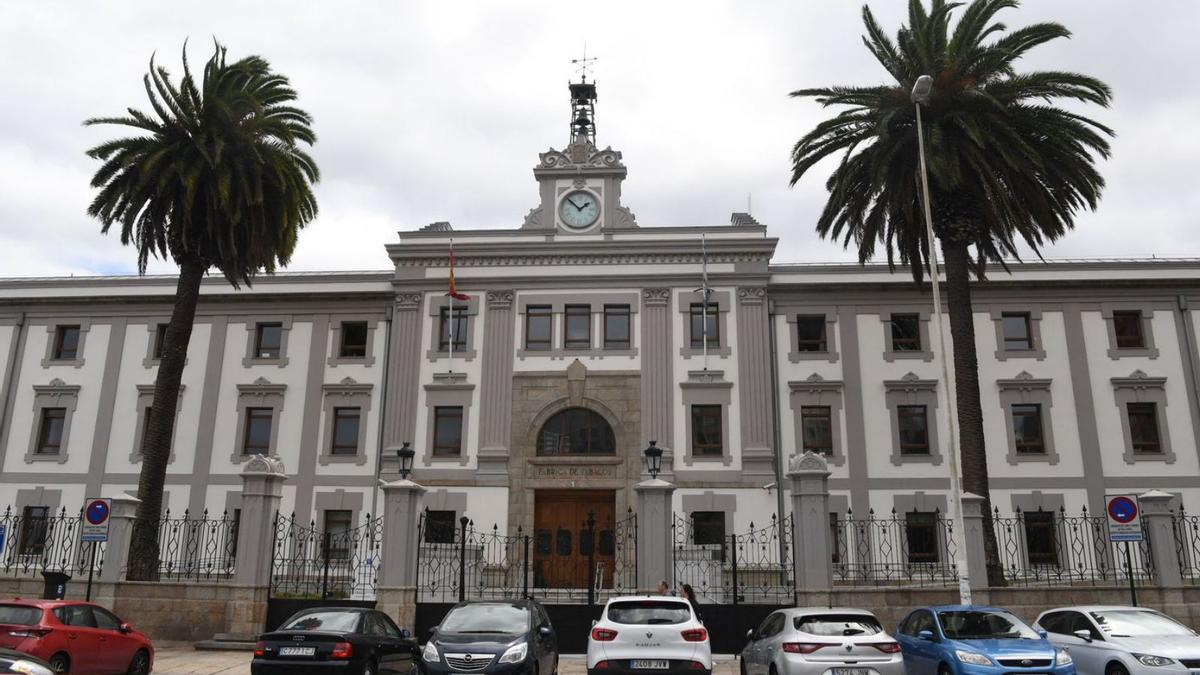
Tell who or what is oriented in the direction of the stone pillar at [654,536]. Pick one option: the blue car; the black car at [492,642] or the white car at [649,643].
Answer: the white car

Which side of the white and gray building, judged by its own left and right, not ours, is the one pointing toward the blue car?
front

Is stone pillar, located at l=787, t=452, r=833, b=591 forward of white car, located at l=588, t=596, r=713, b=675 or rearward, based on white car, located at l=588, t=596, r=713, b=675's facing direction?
forward

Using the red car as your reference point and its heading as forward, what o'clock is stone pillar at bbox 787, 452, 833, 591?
The stone pillar is roughly at 2 o'clock from the red car.

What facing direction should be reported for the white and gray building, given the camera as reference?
facing the viewer

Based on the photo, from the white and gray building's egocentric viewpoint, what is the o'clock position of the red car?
The red car is roughly at 1 o'clock from the white and gray building.

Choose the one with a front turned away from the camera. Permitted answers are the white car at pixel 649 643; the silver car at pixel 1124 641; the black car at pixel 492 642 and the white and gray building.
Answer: the white car

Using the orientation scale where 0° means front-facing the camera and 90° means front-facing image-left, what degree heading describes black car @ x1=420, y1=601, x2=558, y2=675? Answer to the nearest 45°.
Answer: approximately 45°

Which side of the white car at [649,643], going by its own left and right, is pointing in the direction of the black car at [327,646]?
left

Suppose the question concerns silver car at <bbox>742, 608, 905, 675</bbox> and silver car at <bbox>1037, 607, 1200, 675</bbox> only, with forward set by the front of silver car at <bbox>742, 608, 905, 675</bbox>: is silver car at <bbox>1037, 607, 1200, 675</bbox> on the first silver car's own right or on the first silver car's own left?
on the first silver car's own right

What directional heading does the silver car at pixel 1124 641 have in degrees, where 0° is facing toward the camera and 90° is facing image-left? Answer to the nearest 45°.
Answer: approximately 315°

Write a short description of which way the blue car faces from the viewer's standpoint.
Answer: facing the viewer and to the right of the viewer

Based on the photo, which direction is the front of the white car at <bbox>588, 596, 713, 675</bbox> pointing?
away from the camera
